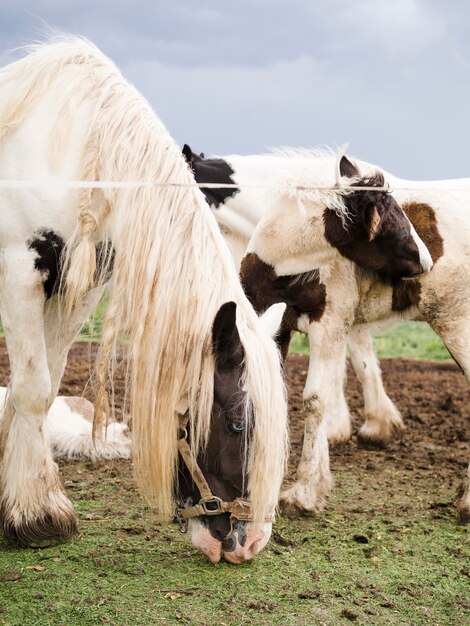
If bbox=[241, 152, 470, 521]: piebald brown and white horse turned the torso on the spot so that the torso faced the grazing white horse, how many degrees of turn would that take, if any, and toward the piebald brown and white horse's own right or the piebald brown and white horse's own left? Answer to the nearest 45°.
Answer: approximately 45° to the piebald brown and white horse's own left

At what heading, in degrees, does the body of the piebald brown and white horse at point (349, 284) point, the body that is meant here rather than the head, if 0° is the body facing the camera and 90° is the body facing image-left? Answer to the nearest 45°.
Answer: approximately 90°

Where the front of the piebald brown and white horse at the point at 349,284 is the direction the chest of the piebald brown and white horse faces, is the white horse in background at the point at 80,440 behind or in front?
in front

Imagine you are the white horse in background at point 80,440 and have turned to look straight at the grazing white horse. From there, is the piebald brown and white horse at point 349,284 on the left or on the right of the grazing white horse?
left

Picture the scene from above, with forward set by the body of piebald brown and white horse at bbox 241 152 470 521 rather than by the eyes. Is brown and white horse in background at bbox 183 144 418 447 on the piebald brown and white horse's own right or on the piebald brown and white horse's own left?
on the piebald brown and white horse's own right
